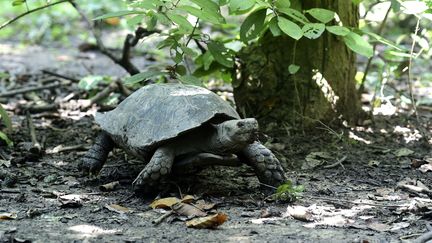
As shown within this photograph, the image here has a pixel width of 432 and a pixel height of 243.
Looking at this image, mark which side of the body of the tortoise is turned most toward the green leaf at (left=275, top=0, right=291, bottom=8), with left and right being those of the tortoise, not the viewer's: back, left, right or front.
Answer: left

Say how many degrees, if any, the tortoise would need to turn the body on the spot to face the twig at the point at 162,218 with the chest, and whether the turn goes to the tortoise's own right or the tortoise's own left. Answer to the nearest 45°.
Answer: approximately 45° to the tortoise's own right

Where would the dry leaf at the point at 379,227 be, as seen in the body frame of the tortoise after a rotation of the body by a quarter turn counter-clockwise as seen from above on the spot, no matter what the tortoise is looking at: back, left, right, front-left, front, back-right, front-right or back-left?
right

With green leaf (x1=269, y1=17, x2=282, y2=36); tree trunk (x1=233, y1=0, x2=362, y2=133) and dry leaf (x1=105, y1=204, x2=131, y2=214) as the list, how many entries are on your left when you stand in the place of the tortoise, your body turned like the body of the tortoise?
2

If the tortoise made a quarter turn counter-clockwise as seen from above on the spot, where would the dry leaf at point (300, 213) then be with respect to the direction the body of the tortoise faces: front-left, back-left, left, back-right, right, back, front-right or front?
right

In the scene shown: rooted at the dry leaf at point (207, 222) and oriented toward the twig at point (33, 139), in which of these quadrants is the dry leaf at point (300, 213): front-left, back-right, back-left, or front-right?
back-right

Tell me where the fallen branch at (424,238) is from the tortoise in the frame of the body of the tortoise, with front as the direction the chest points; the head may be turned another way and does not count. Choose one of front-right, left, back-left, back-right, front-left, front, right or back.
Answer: front

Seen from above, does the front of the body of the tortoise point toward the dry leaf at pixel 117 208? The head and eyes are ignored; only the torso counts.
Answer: no

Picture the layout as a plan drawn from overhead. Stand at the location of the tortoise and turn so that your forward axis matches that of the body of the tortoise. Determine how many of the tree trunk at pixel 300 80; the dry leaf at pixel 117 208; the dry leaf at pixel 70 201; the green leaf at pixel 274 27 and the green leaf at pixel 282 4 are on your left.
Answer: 3

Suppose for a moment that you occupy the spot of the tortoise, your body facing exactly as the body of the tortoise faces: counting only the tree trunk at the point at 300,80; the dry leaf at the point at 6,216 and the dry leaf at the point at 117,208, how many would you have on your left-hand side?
1

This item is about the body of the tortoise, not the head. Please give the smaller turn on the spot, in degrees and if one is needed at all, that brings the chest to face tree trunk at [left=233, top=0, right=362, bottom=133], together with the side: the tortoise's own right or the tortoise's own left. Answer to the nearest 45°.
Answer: approximately 90° to the tortoise's own left

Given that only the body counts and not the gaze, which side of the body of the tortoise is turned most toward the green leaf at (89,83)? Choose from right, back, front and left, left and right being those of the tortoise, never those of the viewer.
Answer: back

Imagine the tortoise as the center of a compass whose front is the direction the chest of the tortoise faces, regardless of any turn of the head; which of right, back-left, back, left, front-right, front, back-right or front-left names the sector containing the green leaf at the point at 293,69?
left

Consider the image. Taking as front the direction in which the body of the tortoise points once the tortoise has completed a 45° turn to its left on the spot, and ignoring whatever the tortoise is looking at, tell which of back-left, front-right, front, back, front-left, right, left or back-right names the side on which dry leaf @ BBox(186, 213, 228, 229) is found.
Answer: right

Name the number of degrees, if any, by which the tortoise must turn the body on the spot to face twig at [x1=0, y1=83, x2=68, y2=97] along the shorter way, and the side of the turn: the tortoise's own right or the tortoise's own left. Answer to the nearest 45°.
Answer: approximately 180°

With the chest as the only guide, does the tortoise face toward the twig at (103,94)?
no

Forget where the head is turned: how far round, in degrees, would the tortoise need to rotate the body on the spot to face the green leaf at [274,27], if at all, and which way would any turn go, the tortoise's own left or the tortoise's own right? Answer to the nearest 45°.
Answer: approximately 90° to the tortoise's own left

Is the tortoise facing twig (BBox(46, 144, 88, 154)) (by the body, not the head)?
no

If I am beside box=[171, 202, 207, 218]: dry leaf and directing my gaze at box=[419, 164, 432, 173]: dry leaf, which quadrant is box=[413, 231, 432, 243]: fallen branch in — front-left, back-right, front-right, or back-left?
front-right

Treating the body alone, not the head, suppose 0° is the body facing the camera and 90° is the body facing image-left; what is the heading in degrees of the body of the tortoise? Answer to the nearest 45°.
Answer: approximately 315°

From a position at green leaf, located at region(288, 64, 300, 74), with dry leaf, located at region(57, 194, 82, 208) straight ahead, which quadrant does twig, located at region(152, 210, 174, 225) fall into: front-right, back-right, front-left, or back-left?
front-left

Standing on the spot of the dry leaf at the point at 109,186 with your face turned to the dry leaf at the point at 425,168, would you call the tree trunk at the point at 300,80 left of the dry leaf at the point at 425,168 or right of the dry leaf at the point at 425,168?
left
